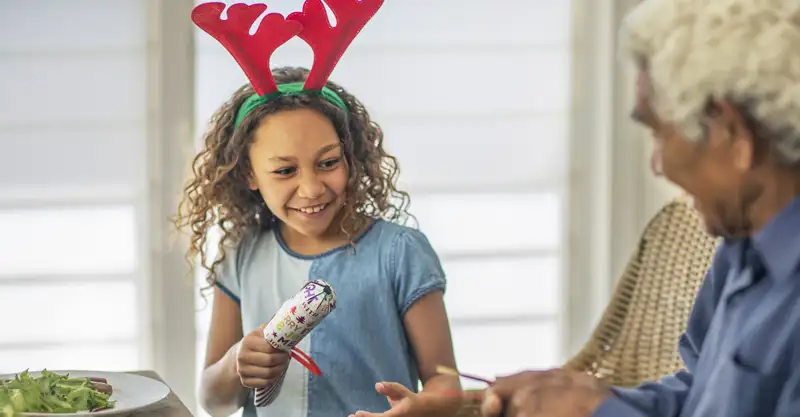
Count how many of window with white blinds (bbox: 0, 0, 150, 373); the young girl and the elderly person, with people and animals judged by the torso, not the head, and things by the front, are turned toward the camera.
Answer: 2

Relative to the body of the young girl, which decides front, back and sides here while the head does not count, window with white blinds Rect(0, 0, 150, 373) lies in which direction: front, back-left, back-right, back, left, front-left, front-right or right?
back-right

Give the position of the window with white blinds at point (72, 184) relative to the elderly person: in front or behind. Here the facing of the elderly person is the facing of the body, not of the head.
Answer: in front

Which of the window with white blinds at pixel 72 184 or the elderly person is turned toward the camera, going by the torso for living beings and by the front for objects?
the window with white blinds

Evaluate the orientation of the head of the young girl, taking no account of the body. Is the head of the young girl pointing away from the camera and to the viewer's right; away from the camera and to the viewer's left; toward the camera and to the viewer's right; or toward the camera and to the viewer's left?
toward the camera and to the viewer's right

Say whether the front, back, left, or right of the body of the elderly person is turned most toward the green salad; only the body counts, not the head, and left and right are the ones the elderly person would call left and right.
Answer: front

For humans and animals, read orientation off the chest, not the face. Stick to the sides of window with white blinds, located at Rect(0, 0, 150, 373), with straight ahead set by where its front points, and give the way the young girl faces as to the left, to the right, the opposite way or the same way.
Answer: the same way

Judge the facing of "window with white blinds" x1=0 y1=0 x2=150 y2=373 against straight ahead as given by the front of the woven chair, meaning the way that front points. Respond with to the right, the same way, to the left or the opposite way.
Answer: to the left

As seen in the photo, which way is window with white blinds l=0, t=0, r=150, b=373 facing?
toward the camera

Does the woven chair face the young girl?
yes

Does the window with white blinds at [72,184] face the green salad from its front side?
yes

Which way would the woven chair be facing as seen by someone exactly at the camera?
facing the viewer and to the left of the viewer

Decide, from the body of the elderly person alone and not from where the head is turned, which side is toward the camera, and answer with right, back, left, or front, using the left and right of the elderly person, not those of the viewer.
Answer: left

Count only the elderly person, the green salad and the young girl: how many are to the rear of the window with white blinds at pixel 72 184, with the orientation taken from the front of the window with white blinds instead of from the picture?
0
